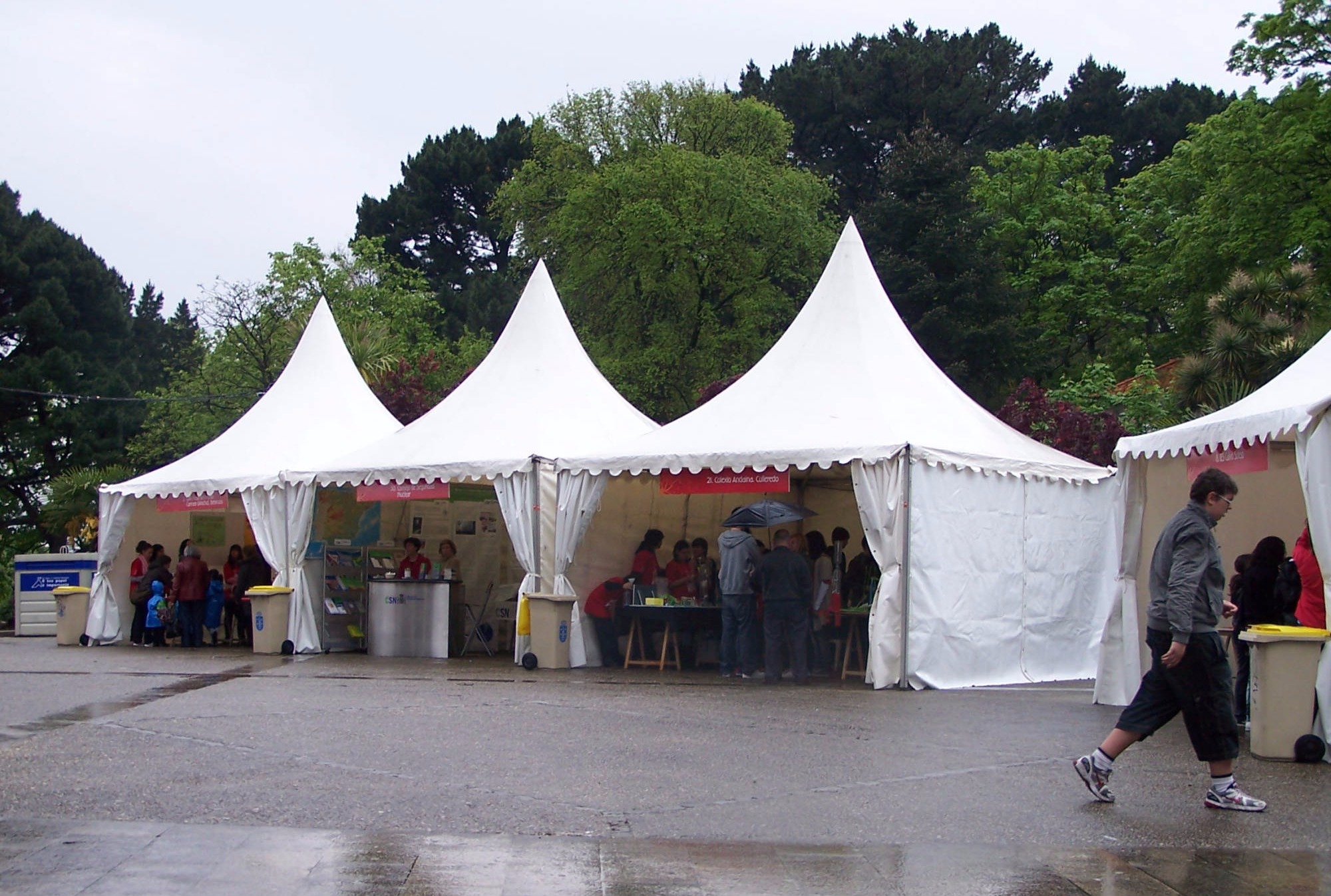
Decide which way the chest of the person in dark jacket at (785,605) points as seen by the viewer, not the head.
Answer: away from the camera

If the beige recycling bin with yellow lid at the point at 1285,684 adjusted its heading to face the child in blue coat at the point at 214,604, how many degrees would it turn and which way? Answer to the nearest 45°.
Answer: approximately 45° to its right

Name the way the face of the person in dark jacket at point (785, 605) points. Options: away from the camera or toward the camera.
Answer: away from the camera

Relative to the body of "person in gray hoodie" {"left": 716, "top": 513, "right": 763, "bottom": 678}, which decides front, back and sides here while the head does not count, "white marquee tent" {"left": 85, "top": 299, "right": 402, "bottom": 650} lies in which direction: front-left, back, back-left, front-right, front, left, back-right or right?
front-left

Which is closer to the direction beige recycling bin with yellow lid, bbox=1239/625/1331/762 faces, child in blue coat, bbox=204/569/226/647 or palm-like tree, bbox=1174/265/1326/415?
the child in blue coat

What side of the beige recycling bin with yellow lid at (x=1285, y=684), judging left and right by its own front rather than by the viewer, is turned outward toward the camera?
left

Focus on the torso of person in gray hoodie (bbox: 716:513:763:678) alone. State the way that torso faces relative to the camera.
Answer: away from the camera

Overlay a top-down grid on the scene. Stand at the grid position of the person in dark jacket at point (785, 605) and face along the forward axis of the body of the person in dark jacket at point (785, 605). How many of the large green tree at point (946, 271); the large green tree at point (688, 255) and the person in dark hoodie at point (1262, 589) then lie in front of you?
2

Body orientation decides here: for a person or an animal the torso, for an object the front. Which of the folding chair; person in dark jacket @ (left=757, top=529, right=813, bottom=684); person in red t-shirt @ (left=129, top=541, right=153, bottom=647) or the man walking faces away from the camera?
the person in dark jacket

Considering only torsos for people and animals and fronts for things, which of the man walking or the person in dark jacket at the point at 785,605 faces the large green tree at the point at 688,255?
the person in dark jacket

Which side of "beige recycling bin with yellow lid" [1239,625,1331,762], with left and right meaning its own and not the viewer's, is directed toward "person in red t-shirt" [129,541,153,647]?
front

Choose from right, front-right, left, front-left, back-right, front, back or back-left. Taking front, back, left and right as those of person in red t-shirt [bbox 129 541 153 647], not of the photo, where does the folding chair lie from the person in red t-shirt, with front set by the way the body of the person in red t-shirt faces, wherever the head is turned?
front-right
